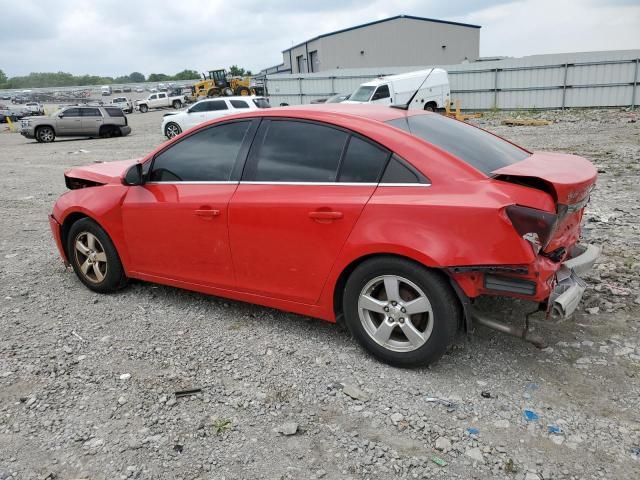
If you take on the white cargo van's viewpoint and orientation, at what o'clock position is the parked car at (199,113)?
The parked car is roughly at 11 o'clock from the white cargo van.

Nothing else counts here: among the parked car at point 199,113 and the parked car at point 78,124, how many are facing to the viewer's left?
2

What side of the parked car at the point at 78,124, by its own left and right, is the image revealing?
left

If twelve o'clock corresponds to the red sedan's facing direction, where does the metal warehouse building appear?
The metal warehouse building is roughly at 2 o'clock from the red sedan.

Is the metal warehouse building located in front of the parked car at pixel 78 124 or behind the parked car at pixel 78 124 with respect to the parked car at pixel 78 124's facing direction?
behind

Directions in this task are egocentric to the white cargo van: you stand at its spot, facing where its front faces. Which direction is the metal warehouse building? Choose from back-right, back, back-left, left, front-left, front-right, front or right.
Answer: back-right

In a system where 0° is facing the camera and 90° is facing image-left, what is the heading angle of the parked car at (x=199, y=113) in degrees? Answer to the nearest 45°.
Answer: approximately 90°

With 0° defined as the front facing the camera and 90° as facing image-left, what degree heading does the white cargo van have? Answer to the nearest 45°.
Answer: approximately 45°

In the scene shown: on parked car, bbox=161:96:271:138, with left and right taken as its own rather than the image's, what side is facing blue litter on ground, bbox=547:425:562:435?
left

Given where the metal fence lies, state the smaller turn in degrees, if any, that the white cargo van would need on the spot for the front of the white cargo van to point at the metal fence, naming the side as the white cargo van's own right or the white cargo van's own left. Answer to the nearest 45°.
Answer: approximately 180°
